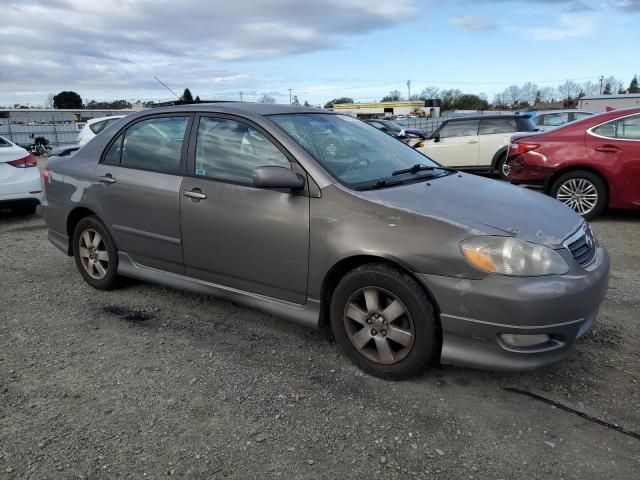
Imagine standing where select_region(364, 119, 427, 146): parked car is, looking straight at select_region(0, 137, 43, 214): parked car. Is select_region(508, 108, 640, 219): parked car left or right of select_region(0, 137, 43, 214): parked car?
left

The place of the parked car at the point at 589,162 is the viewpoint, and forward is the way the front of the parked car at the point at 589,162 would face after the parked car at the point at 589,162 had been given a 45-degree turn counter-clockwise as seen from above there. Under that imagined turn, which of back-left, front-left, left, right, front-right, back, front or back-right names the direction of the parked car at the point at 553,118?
front-left

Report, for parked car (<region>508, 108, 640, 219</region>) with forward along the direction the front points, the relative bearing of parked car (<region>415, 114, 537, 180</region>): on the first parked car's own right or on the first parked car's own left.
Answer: on the first parked car's own left

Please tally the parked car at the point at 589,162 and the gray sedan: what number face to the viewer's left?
0

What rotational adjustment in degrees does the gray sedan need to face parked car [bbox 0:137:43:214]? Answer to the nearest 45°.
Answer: approximately 180°

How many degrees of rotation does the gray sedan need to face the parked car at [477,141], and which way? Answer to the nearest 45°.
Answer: approximately 135° to its left

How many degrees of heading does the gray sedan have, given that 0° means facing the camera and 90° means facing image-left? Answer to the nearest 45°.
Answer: approximately 315°

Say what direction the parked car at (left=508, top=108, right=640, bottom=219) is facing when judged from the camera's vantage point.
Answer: facing to the right of the viewer

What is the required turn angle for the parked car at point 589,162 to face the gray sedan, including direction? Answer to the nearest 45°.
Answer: approximately 90° to its right

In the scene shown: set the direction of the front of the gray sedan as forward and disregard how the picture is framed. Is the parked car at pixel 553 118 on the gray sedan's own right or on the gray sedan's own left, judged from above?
on the gray sedan's own left

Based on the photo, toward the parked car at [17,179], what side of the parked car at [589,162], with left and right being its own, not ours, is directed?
back

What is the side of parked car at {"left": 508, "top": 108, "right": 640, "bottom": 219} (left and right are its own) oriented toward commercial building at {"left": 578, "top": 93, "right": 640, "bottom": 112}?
left
